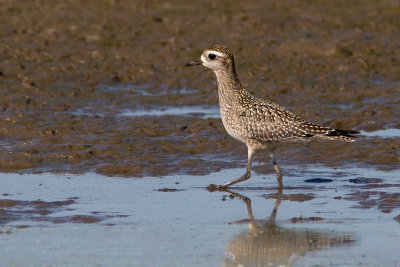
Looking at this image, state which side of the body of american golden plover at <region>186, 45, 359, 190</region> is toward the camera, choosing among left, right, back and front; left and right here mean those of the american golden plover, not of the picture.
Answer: left
